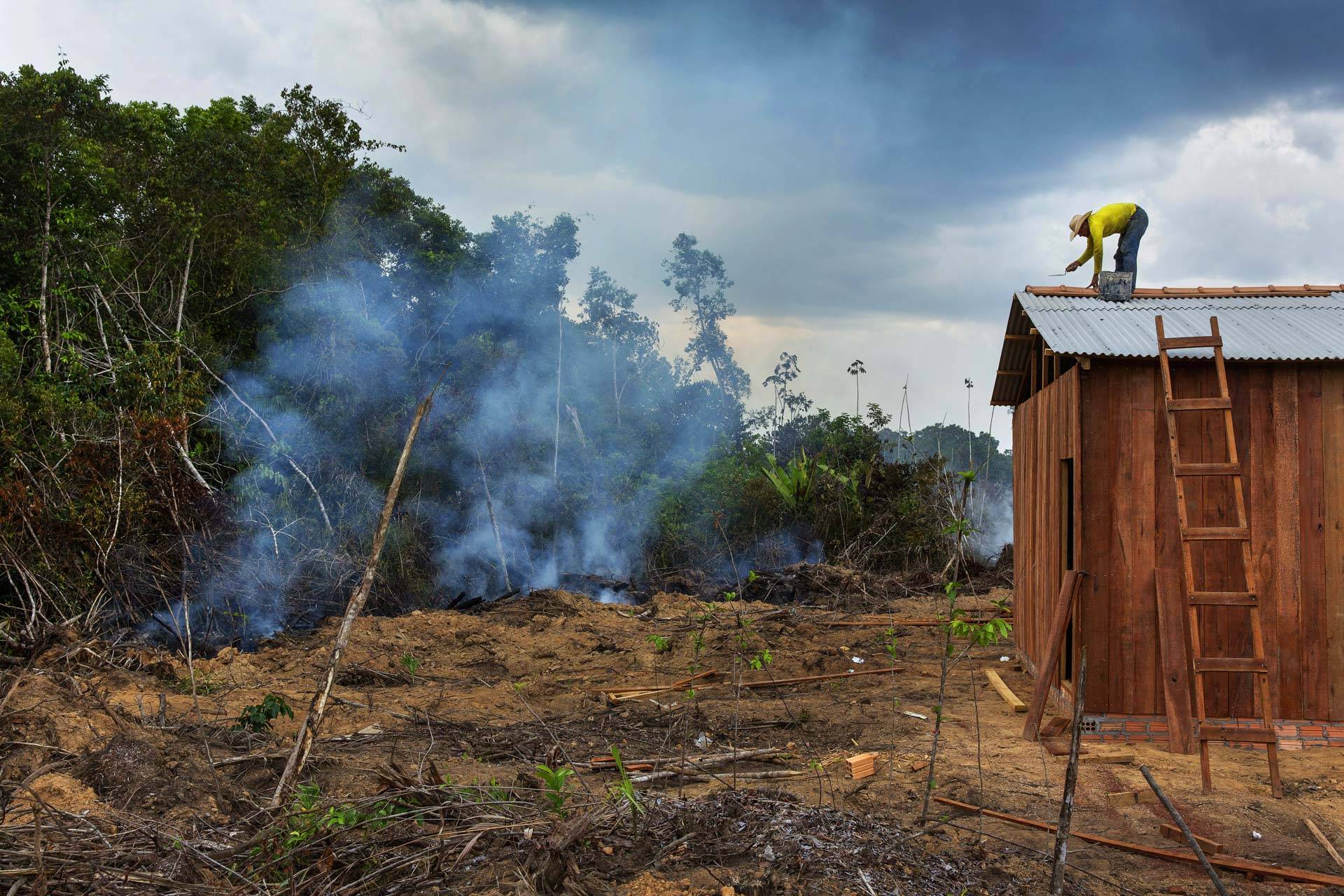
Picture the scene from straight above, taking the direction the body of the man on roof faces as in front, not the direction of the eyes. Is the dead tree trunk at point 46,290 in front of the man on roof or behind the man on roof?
in front

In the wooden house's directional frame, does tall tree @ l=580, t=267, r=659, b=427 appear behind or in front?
in front

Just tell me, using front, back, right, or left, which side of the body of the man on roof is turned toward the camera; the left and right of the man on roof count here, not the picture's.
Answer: left

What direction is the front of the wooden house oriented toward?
to the viewer's left

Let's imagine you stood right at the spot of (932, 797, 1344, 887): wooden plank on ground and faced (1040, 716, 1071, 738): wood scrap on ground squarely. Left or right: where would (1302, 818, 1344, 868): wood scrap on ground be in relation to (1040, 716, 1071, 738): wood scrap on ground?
right

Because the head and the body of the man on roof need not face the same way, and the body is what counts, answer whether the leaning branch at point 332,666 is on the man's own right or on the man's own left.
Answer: on the man's own left

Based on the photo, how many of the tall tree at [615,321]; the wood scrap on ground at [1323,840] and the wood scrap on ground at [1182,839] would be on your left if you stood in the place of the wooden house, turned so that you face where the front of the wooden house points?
2
